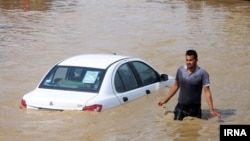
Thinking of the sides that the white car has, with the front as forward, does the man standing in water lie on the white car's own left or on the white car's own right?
on the white car's own right

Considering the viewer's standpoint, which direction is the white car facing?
facing away from the viewer and to the right of the viewer
